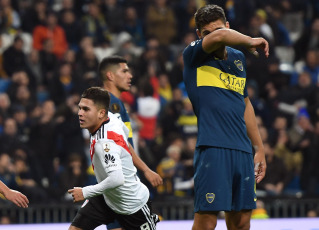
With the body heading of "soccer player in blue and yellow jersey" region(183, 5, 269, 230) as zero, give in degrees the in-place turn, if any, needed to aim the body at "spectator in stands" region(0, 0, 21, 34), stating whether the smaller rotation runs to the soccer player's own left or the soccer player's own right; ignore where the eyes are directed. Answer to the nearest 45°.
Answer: approximately 180°

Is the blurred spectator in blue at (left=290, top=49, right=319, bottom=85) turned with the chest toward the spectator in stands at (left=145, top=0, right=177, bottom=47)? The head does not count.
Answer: no

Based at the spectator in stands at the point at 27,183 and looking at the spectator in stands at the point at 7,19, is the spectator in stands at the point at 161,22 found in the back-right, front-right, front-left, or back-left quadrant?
front-right

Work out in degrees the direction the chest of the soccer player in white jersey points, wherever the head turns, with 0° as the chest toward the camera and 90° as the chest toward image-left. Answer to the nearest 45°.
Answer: approximately 90°

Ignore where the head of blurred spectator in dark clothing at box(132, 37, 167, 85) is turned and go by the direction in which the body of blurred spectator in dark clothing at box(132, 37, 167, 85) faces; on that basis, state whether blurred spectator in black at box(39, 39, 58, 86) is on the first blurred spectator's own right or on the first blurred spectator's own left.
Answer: on the first blurred spectator's own right

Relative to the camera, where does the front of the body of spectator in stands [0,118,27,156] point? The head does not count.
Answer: toward the camera

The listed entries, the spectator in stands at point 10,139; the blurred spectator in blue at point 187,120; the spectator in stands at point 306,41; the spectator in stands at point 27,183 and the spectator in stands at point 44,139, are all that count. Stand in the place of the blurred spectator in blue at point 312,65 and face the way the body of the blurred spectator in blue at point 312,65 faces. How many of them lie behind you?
1

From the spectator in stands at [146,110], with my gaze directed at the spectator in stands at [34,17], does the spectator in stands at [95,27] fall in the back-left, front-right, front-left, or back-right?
front-right

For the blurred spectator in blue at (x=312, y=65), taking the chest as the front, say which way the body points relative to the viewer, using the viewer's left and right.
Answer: facing the viewer

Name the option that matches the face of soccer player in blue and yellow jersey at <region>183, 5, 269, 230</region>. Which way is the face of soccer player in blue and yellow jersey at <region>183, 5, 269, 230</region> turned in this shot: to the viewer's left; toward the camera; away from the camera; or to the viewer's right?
toward the camera

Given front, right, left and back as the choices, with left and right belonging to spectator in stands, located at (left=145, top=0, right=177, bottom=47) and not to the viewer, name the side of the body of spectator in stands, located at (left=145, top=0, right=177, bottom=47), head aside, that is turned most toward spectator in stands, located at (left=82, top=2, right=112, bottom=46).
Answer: right

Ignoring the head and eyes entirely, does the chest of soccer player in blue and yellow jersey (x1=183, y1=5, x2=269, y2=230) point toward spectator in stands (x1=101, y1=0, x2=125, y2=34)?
no

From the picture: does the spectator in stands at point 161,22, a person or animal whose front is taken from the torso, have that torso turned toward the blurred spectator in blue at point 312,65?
no
